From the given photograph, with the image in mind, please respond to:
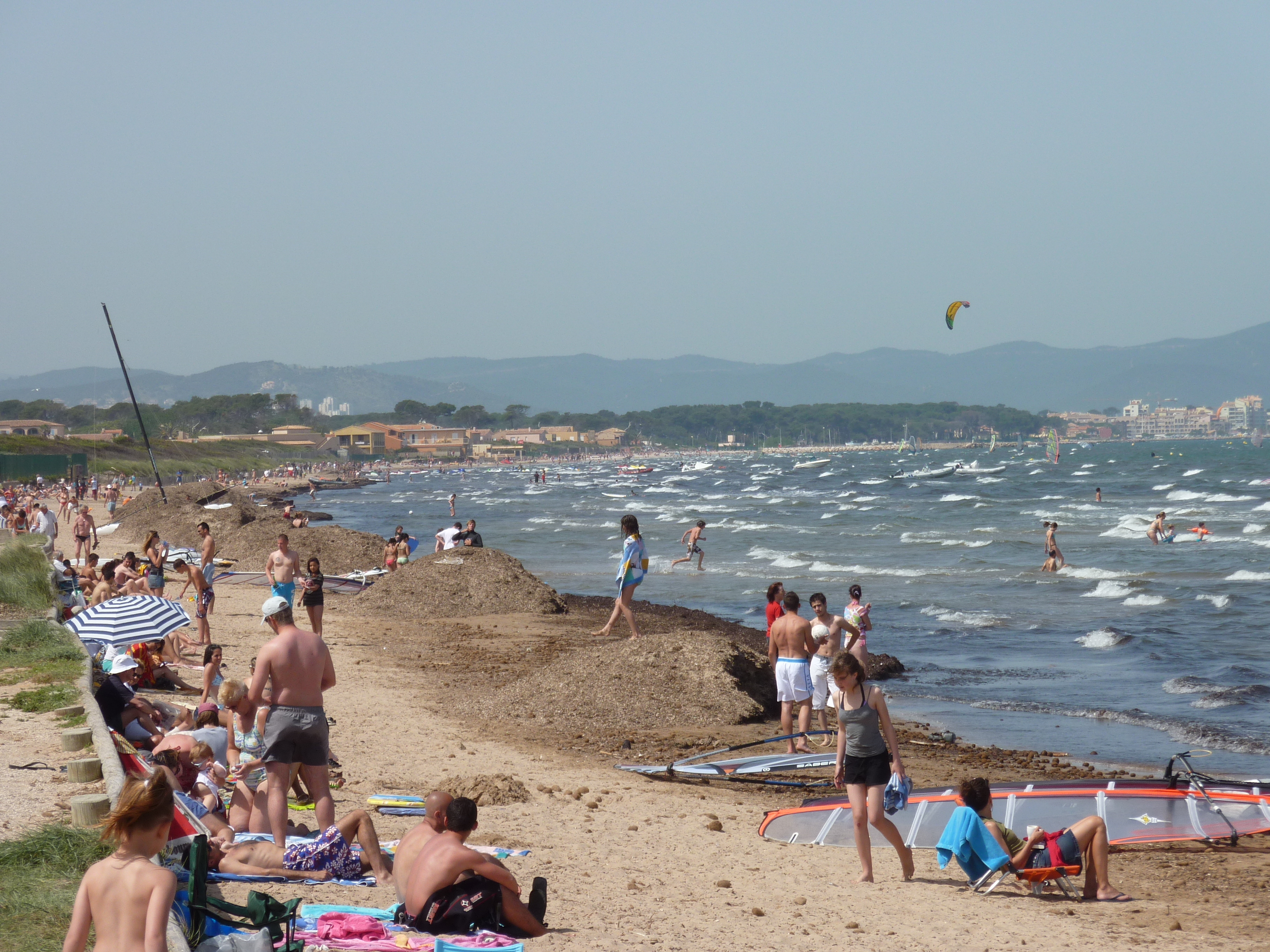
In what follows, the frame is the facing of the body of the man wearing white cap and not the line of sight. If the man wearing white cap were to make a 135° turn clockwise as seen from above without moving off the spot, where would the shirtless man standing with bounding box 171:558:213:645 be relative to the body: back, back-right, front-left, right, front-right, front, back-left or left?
back-right

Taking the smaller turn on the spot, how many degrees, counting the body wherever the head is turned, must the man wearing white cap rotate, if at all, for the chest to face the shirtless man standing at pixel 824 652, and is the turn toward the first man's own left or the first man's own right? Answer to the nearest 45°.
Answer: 0° — they already face them

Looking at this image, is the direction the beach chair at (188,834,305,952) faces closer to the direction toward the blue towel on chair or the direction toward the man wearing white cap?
the blue towel on chair

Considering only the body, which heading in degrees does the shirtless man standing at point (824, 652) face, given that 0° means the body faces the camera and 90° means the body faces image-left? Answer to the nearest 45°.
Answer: approximately 0°

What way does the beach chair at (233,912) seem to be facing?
to the viewer's right

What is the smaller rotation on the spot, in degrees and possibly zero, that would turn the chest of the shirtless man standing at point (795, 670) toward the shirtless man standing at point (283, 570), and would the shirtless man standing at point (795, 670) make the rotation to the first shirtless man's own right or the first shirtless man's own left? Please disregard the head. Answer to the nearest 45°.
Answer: approximately 45° to the first shirtless man's own left

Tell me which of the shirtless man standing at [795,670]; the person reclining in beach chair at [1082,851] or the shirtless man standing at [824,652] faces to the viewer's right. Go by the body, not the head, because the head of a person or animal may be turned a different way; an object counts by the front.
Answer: the person reclining in beach chair

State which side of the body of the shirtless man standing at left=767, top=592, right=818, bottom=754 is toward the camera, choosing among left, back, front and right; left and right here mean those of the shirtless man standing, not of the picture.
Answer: back

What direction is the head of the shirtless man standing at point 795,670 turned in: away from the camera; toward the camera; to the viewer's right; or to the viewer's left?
away from the camera
